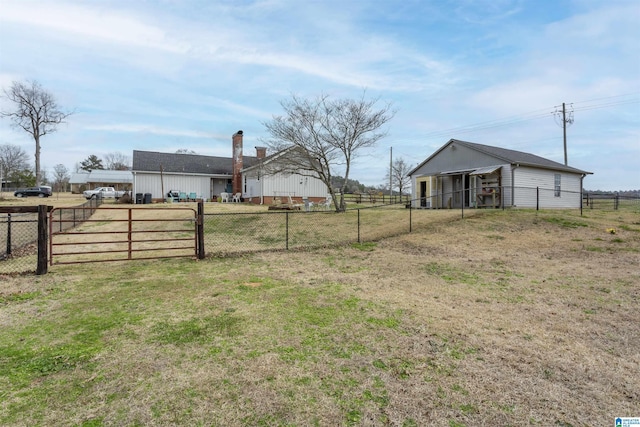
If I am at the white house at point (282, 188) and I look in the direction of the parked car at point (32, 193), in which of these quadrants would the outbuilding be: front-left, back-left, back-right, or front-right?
back-left

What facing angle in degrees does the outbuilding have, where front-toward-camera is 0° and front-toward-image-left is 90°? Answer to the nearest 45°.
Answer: approximately 45°

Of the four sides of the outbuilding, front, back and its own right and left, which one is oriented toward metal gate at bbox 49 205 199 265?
front

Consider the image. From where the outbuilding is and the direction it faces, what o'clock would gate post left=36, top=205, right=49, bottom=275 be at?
The gate post is roughly at 11 o'clock from the outbuilding.

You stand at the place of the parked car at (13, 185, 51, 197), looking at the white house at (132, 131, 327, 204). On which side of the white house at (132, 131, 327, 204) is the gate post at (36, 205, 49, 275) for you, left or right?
right

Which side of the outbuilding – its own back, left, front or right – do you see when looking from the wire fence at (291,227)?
front
